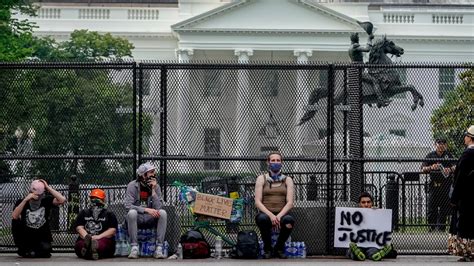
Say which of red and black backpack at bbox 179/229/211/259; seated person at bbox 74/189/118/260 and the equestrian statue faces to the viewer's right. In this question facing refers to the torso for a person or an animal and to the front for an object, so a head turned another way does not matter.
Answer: the equestrian statue

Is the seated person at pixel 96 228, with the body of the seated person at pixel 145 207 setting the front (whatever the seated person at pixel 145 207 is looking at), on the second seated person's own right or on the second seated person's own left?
on the second seated person's own right

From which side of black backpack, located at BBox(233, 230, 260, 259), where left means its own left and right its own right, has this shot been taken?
front

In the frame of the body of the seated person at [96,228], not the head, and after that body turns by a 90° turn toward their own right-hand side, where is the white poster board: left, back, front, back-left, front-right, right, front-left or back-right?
back

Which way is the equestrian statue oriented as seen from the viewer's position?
to the viewer's right

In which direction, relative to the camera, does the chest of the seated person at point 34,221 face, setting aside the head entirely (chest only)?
toward the camera

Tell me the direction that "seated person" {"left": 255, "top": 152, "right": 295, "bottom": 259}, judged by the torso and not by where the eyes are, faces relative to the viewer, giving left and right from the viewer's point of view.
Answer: facing the viewer

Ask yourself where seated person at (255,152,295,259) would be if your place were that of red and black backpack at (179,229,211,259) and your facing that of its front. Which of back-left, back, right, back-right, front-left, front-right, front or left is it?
left

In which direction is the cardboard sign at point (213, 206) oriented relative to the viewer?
toward the camera
